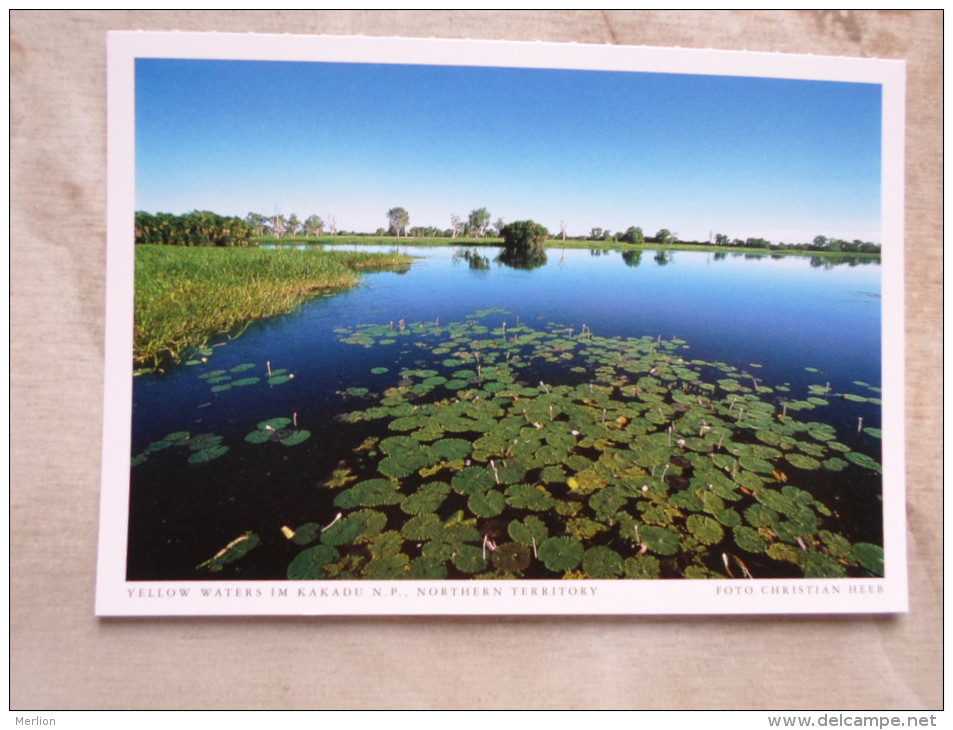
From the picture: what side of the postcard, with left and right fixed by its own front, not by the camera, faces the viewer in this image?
front
